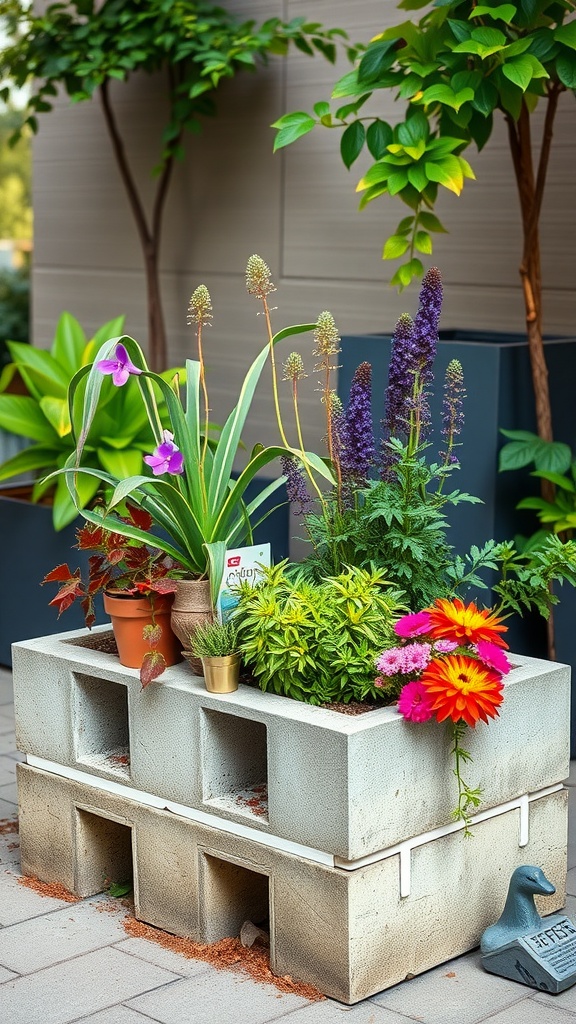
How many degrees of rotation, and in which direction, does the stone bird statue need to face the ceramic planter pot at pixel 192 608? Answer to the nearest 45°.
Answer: approximately 180°

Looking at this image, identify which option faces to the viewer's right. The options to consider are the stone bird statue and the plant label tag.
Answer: the stone bird statue

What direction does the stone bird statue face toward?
to the viewer's right

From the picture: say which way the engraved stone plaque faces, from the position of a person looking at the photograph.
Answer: facing the viewer and to the right of the viewer

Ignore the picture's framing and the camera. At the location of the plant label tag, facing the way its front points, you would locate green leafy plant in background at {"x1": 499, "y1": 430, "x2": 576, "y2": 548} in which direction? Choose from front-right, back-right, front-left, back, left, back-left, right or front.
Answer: back-left

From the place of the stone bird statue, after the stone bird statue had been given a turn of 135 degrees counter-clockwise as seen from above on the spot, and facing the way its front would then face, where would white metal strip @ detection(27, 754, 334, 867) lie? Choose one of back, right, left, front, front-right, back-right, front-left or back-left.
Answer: front-left

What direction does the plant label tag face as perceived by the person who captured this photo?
facing the viewer

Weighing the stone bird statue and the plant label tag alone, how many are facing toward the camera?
1

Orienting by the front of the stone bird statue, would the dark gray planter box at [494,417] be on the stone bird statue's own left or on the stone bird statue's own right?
on the stone bird statue's own left
